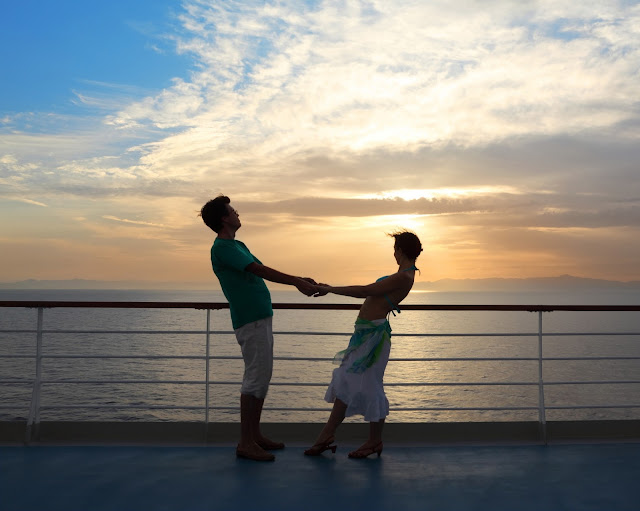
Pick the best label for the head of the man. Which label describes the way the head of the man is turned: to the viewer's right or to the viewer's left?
to the viewer's right

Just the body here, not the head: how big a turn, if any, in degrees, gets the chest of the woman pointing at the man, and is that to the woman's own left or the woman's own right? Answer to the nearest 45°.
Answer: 0° — they already face them

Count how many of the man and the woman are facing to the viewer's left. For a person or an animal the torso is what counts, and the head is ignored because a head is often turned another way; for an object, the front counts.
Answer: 1

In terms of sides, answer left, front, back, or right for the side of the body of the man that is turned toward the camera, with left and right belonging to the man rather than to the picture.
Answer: right

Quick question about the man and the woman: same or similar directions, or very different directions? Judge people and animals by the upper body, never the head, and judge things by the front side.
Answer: very different directions

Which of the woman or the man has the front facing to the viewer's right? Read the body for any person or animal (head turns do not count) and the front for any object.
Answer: the man

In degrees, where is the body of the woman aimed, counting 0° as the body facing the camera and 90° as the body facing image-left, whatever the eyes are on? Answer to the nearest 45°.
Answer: approximately 90°

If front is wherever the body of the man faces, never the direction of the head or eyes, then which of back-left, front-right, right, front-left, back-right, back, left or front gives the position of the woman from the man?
front
